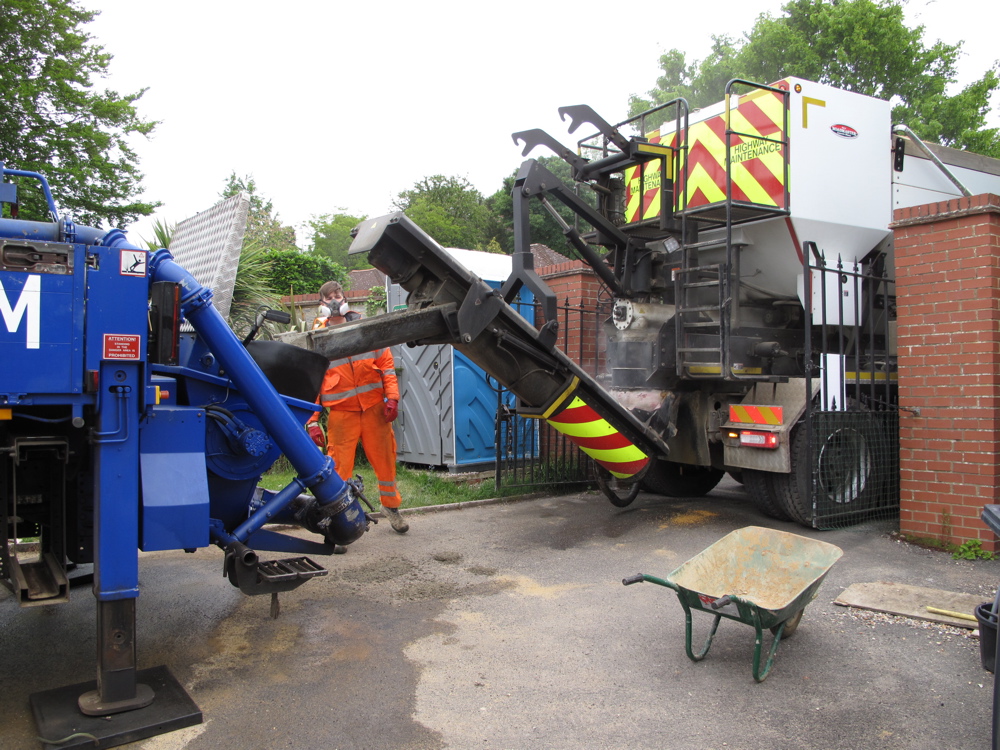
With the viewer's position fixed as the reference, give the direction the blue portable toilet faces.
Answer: facing the viewer and to the left of the viewer

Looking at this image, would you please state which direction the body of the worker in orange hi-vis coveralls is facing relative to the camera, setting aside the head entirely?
toward the camera

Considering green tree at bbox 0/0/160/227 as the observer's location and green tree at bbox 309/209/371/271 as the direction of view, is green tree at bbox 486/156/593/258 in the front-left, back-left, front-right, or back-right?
front-right

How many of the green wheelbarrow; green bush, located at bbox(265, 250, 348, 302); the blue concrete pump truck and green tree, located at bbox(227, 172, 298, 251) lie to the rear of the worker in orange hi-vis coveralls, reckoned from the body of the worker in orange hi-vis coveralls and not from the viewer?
2

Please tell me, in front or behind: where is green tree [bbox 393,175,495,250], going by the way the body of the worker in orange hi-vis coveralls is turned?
behind

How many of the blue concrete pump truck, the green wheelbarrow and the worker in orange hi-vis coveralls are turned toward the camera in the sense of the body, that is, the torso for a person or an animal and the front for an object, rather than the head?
1

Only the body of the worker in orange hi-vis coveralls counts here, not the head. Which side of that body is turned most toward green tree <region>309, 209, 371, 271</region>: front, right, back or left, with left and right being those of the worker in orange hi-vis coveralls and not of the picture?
back

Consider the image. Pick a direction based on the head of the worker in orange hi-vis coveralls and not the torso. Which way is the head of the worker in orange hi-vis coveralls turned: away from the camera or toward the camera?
toward the camera

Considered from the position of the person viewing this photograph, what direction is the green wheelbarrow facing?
facing away from the viewer and to the right of the viewer

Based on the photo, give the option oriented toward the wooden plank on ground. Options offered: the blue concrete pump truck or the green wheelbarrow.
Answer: the green wheelbarrow

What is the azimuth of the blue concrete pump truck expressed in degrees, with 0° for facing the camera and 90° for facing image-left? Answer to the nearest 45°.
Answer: approximately 90°

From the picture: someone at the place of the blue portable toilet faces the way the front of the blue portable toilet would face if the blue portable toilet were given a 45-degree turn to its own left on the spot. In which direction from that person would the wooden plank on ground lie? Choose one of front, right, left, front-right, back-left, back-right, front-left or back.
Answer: front-left

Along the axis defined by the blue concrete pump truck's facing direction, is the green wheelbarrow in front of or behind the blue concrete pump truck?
behind

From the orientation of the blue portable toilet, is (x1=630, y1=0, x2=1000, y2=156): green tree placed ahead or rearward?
rearward

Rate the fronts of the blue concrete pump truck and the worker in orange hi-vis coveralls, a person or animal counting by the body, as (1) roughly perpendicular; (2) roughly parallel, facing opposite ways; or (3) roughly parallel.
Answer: roughly perpendicular
